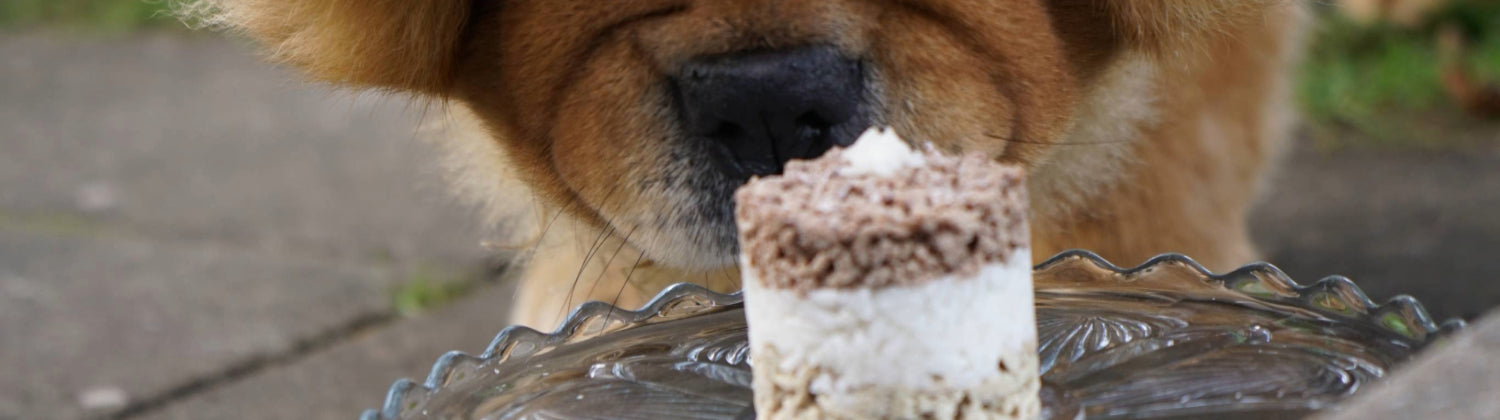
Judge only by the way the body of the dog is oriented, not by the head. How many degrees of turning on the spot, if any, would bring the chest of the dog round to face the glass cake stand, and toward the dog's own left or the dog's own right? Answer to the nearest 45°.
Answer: approximately 45° to the dog's own left

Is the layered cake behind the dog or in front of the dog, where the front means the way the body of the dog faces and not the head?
in front

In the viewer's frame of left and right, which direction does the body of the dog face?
facing the viewer
